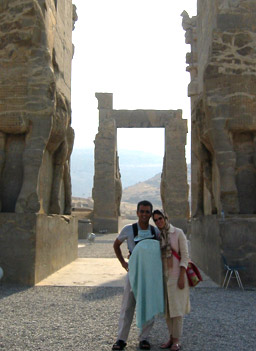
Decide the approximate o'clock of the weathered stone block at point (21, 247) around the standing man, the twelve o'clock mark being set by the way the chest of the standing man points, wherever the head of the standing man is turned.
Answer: The weathered stone block is roughly at 5 o'clock from the standing man.

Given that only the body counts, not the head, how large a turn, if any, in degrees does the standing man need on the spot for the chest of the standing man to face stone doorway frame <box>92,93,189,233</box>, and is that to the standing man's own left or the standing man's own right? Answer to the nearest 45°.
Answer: approximately 180°

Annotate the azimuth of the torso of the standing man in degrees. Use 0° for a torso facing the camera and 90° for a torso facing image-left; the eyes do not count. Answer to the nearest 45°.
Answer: approximately 0°

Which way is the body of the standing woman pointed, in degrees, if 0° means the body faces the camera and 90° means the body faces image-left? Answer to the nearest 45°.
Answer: approximately 45°

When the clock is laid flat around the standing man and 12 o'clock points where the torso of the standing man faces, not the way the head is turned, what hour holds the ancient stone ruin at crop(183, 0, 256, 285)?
The ancient stone ruin is roughly at 7 o'clock from the standing man.

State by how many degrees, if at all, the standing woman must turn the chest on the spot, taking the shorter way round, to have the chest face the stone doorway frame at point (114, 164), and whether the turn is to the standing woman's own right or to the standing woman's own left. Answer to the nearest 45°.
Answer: approximately 135° to the standing woman's own right

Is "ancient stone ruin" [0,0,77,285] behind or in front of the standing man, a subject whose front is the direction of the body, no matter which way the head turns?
behind
